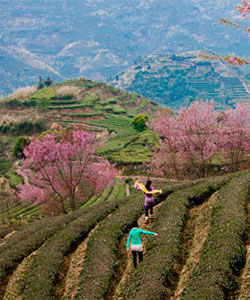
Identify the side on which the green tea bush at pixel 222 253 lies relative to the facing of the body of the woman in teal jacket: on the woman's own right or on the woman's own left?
on the woman's own right

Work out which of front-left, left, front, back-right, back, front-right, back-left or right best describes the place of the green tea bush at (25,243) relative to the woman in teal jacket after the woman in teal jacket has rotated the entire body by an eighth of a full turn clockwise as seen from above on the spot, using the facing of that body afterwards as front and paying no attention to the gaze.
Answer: left

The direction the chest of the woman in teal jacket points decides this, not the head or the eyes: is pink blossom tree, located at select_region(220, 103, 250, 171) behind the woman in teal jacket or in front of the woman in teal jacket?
in front

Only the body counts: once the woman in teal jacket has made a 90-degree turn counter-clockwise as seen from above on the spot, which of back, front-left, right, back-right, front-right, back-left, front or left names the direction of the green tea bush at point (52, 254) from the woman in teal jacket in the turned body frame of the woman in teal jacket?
front-right

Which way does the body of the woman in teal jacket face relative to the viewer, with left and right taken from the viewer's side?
facing away from the viewer
